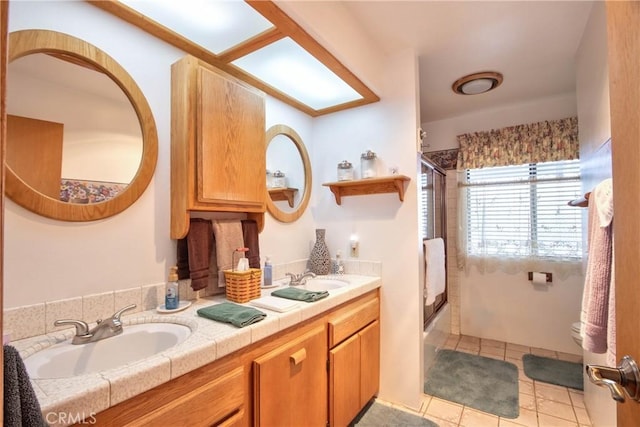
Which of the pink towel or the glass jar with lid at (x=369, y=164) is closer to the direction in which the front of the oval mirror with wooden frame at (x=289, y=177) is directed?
the pink towel

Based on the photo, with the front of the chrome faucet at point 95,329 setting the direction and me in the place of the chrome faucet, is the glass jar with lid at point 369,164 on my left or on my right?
on my left

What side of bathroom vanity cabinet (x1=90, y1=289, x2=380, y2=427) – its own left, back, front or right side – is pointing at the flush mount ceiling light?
left

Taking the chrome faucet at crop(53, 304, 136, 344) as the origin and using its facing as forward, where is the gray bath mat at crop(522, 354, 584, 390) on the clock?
The gray bath mat is roughly at 11 o'clock from the chrome faucet.

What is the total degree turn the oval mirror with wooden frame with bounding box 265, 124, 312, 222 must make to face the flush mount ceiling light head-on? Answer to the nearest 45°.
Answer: approximately 45° to its left

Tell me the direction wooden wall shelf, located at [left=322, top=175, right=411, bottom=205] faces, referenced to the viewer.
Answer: facing the viewer and to the left of the viewer

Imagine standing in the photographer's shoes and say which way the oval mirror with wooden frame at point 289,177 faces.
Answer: facing the viewer and to the right of the viewer
